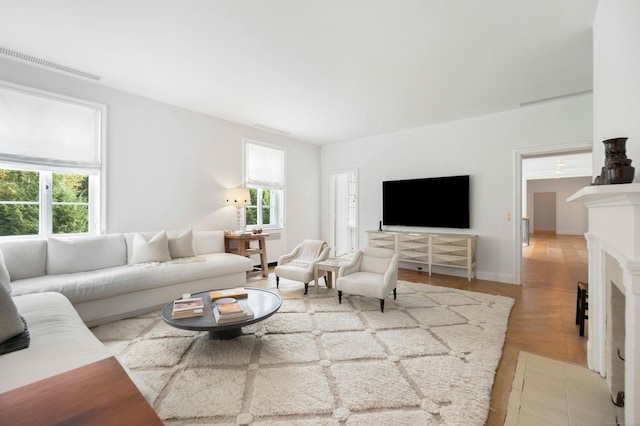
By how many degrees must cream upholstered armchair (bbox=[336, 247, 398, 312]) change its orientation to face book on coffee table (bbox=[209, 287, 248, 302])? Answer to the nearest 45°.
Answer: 0° — it already faces it

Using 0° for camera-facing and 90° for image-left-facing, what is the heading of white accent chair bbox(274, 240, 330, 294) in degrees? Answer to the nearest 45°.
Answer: approximately 45°

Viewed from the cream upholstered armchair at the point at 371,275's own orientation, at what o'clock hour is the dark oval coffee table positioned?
The dark oval coffee table is roughly at 12 o'clock from the cream upholstered armchair.

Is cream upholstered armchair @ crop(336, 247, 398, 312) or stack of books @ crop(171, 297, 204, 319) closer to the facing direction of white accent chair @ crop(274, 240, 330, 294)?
the stack of books

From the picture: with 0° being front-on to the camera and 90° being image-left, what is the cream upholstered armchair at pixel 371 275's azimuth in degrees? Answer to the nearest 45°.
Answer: approximately 45°

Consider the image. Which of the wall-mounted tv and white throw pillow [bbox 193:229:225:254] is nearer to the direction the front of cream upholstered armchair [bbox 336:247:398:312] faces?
the white throw pillow

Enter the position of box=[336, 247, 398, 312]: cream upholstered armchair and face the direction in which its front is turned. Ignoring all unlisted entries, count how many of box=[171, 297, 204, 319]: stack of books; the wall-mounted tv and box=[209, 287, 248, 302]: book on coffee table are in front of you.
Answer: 2

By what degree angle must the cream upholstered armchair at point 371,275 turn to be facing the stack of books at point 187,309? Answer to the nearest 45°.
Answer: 0° — it already faces it
